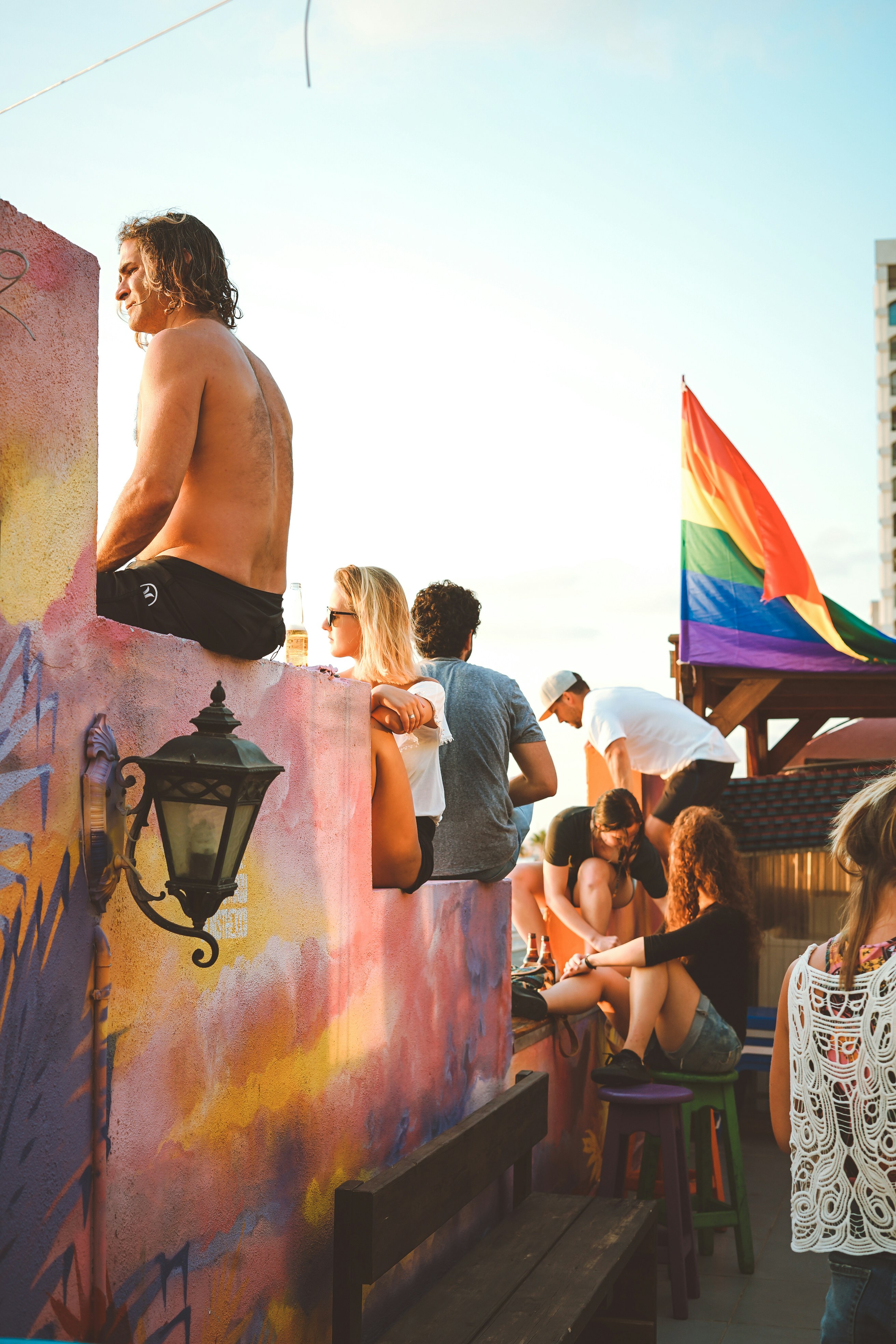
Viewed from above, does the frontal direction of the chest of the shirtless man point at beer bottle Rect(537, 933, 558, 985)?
no

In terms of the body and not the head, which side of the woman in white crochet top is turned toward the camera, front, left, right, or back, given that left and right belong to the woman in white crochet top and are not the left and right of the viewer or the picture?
back

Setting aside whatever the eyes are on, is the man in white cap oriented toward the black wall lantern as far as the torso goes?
no

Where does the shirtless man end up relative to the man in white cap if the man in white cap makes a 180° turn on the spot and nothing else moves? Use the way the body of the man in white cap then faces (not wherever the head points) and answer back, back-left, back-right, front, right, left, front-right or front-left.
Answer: right

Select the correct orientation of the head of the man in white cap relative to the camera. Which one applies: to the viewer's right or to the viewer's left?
to the viewer's left

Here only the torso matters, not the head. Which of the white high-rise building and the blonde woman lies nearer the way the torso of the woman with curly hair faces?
the blonde woman

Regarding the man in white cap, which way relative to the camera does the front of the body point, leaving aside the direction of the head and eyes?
to the viewer's left

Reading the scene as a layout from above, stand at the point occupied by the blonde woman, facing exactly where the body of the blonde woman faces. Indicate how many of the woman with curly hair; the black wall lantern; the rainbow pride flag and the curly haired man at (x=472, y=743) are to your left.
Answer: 1

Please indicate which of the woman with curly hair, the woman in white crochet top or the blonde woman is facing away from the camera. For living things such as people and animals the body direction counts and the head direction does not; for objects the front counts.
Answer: the woman in white crochet top

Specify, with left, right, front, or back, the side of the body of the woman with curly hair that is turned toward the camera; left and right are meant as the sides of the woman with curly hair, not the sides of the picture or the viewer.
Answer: left

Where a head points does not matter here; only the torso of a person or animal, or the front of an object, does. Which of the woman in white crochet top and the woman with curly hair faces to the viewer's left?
the woman with curly hair

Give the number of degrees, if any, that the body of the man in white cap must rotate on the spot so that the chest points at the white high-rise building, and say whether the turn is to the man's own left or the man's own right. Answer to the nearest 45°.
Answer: approximately 90° to the man's own right

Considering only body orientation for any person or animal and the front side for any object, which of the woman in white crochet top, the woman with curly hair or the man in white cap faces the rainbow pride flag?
the woman in white crochet top

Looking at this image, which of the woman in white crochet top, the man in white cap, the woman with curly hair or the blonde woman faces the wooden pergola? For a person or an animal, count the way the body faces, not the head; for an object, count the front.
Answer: the woman in white crochet top

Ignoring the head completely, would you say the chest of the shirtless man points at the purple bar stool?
no

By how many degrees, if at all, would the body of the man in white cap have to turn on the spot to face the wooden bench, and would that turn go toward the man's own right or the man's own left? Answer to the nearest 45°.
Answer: approximately 90° to the man's own left

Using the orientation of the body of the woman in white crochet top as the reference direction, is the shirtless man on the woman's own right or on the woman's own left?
on the woman's own left
